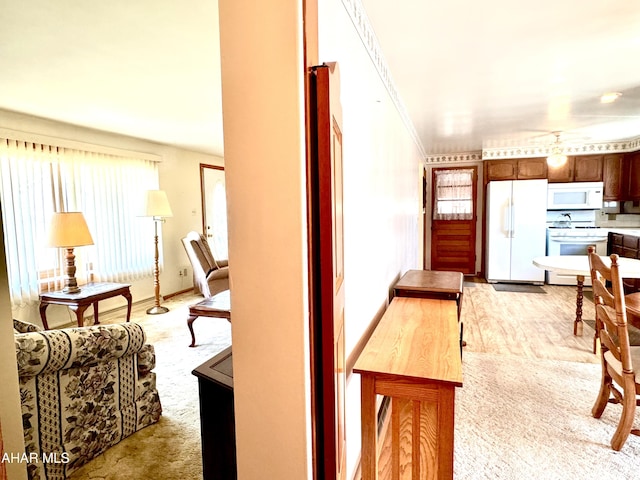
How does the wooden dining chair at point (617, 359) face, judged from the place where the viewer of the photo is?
facing away from the viewer and to the right of the viewer

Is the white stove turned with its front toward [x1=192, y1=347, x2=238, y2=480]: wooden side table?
yes

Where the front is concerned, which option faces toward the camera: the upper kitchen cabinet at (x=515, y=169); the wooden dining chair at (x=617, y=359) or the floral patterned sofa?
the upper kitchen cabinet

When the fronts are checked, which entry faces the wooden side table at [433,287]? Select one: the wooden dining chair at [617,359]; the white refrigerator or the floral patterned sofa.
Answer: the white refrigerator

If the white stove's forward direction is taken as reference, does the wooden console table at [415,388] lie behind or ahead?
ahead

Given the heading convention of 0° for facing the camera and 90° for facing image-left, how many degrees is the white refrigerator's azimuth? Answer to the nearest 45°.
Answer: approximately 0°

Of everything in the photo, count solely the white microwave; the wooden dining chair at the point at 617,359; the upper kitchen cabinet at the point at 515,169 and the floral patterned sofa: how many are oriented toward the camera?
2

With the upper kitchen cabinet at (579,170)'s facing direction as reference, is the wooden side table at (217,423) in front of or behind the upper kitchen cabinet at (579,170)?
in front

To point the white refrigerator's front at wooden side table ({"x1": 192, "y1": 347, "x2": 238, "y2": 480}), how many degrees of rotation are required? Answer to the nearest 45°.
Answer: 0° — it already faces it

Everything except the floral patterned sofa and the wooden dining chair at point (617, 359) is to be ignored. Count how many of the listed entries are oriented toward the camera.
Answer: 0

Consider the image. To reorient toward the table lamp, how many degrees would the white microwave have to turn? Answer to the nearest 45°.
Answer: approximately 45° to its right

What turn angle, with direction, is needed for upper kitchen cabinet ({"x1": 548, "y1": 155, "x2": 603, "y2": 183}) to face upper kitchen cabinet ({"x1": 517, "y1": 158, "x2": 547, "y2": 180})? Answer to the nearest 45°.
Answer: approximately 45° to its right
